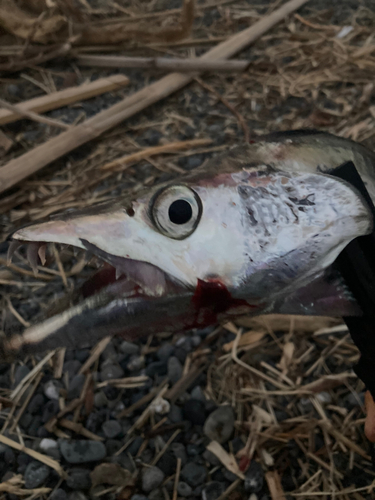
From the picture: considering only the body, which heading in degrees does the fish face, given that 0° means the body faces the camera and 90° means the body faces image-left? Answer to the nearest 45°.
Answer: approximately 90°

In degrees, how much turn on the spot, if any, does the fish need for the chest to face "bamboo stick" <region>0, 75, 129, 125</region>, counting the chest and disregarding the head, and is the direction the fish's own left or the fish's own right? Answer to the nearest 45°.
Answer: approximately 90° to the fish's own right

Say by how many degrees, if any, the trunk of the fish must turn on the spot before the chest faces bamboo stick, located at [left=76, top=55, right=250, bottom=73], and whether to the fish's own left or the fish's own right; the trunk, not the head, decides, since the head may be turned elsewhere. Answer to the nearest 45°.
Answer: approximately 90° to the fish's own right

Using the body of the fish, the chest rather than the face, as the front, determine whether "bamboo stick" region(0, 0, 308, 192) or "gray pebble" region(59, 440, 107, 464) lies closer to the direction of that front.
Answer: the gray pebble
